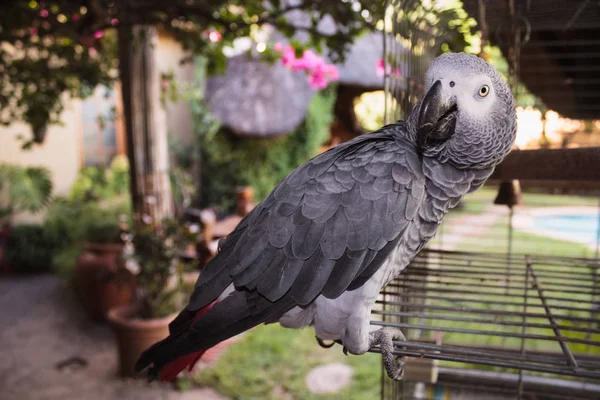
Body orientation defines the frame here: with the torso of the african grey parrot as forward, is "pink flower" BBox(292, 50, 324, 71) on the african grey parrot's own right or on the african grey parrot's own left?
on the african grey parrot's own left

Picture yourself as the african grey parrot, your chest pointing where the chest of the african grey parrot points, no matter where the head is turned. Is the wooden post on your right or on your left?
on your left

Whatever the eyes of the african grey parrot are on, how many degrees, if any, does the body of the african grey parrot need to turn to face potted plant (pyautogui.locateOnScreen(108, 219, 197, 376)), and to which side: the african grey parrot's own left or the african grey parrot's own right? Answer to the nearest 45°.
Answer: approximately 135° to the african grey parrot's own left

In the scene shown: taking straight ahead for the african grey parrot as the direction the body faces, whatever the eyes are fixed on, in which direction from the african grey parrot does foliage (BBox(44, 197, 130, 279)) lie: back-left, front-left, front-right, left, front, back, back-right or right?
back-left

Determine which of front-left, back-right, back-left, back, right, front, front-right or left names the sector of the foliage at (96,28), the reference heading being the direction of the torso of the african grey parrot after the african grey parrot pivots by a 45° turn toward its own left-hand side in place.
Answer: left

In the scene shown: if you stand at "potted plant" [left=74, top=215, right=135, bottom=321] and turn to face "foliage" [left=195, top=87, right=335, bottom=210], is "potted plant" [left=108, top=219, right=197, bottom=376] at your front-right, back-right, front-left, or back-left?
back-right

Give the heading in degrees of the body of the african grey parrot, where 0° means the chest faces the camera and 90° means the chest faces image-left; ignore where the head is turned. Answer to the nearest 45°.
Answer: approximately 270°

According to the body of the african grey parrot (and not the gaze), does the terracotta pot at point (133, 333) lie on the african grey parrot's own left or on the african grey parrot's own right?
on the african grey parrot's own left
